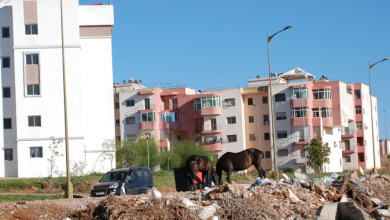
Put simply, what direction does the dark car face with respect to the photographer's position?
facing the viewer and to the left of the viewer

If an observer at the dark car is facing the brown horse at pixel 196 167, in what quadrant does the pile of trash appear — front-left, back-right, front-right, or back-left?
front-right

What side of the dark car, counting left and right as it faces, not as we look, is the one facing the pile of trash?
left

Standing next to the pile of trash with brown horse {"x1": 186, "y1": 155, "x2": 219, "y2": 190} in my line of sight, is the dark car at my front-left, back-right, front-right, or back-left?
front-left

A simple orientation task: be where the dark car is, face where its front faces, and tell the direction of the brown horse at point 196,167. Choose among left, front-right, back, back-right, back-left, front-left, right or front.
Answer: back-left
